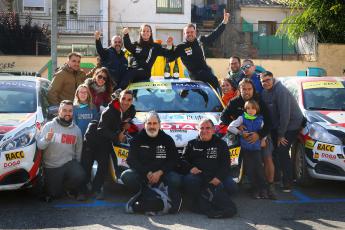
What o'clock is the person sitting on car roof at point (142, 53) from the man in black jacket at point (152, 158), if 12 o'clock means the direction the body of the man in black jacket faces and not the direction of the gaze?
The person sitting on car roof is roughly at 6 o'clock from the man in black jacket.

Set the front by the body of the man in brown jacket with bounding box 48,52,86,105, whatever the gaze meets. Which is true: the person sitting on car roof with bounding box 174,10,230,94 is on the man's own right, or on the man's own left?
on the man's own left

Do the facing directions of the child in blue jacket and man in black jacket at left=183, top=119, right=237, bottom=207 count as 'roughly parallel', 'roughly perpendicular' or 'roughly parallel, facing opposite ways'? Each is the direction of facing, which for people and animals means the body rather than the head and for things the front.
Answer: roughly parallel

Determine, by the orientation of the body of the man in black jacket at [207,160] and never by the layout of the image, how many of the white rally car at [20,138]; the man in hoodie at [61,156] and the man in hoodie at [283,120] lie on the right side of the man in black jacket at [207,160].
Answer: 2

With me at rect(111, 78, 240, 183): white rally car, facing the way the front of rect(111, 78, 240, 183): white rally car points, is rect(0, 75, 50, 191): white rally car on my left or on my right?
on my right

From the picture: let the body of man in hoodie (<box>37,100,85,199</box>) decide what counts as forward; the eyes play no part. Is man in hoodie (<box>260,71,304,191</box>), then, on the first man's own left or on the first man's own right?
on the first man's own left

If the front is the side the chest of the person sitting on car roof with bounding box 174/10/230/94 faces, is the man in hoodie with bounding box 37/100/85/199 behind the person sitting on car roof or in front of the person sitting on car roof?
in front

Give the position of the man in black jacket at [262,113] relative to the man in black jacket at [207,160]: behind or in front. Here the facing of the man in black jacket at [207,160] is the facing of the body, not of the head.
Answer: behind

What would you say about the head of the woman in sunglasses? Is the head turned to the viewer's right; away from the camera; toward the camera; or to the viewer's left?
toward the camera

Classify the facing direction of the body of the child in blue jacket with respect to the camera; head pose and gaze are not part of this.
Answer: toward the camera

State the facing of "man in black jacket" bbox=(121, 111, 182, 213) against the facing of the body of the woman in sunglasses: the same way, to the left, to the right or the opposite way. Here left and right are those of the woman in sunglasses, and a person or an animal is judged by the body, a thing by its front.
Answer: the same way

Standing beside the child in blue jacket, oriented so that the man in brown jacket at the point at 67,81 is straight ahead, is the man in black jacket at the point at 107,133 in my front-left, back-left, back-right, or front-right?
front-left

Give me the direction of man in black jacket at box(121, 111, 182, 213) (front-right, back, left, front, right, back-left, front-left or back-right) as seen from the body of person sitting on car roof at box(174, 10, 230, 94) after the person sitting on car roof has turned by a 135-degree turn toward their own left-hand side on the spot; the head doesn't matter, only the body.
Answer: back-right

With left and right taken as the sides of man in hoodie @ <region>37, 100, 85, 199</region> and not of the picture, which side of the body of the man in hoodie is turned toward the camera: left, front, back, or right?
front

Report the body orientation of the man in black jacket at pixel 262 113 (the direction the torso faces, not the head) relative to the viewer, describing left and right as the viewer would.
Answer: facing the viewer and to the left of the viewer

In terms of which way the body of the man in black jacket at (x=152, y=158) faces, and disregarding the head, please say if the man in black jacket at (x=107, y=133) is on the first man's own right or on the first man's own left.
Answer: on the first man's own right
